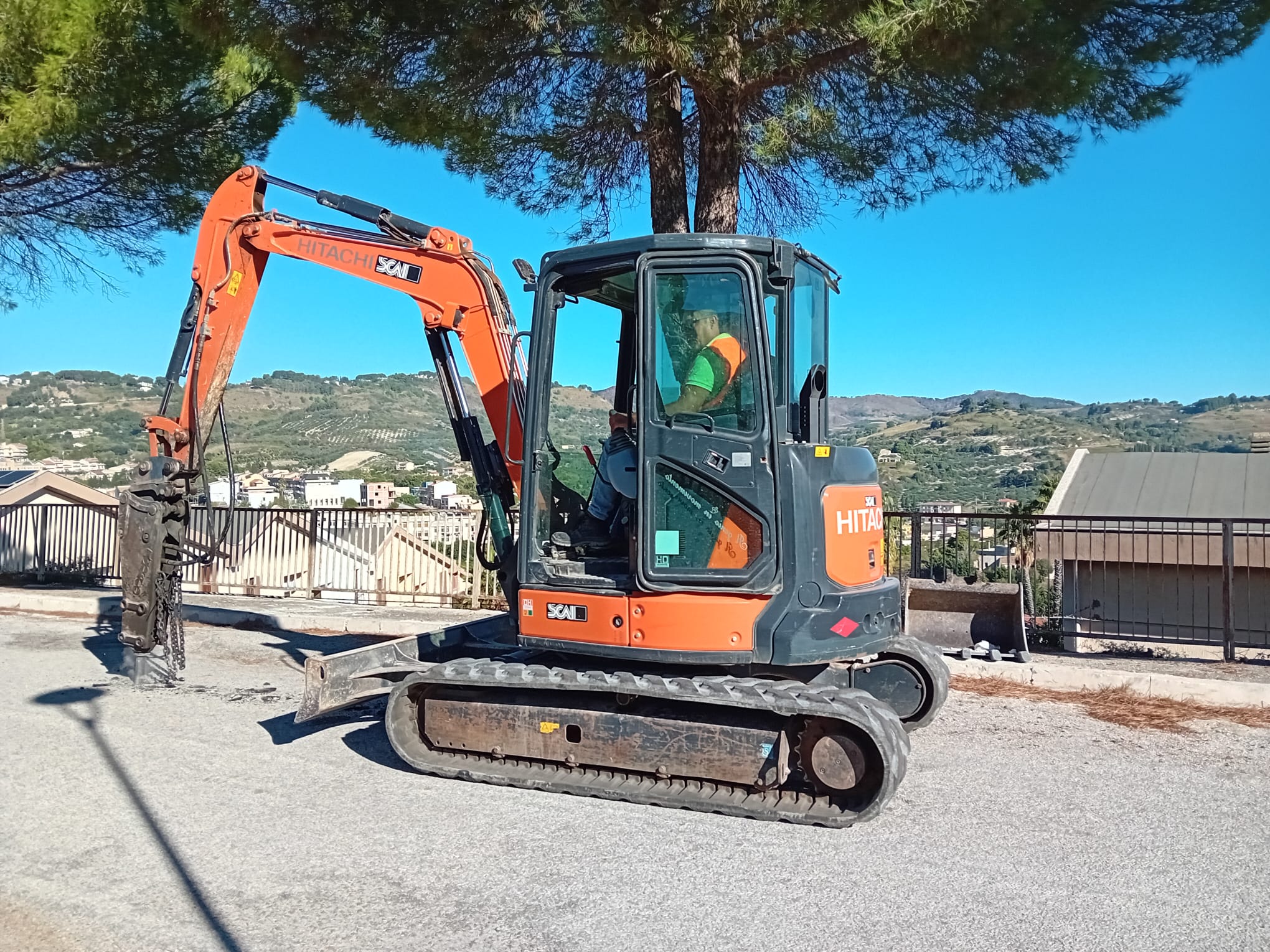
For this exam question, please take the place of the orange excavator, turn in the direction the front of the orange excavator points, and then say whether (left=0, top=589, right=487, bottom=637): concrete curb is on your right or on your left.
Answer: on your right

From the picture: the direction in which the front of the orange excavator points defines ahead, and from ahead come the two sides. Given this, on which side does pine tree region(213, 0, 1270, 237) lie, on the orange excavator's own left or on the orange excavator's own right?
on the orange excavator's own right

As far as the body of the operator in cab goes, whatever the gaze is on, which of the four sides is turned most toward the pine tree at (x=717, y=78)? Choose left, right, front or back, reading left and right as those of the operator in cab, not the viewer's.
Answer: right

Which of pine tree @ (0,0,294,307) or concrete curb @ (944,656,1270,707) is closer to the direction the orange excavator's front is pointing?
the pine tree

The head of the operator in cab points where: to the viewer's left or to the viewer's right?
to the viewer's left

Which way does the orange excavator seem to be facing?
to the viewer's left

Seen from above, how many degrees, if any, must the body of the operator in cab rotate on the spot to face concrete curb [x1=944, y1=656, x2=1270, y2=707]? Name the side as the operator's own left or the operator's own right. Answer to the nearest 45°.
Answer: approximately 135° to the operator's own right

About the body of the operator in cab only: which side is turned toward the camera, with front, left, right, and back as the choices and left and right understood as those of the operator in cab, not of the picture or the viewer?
left
